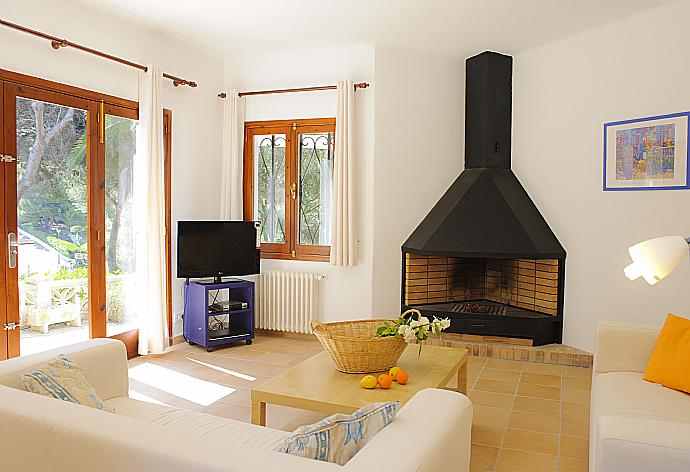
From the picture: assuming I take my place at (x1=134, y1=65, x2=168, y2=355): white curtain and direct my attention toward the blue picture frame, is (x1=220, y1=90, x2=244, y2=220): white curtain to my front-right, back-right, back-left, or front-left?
front-left

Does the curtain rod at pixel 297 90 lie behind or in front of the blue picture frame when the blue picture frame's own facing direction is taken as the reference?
in front

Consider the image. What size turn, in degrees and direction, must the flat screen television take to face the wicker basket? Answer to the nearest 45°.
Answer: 0° — it already faces it

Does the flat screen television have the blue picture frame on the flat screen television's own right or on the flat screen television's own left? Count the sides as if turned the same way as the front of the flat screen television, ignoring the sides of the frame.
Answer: on the flat screen television's own left

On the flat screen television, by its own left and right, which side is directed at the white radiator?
left

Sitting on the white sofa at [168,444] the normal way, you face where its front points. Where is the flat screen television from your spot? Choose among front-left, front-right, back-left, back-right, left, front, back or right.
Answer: front-left

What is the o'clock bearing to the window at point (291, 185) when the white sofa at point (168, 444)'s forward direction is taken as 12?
The window is roughly at 11 o'clock from the white sofa.

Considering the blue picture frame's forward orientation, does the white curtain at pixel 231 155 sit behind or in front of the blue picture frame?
in front

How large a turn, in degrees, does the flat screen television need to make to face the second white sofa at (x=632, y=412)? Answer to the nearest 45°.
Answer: approximately 45° to its left

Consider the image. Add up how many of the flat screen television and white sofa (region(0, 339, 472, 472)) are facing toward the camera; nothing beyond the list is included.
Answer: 1

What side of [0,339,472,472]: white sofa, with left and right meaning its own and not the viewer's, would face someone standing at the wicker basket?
front

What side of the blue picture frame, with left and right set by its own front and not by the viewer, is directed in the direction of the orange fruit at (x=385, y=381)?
front

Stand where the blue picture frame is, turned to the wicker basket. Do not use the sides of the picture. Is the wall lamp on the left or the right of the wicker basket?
left

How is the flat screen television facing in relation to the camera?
toward the camera

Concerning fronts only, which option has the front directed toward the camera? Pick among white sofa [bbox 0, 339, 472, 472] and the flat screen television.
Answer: the flat screen television

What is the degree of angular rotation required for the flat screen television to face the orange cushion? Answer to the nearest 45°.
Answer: approximately 45° to its left

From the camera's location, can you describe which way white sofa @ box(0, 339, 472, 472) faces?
facing away from the viewer and to the right of the viewer

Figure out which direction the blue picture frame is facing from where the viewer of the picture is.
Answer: facing the viewer and to the left of the viewer

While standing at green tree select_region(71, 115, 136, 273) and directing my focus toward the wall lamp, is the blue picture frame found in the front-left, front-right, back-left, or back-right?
front-left

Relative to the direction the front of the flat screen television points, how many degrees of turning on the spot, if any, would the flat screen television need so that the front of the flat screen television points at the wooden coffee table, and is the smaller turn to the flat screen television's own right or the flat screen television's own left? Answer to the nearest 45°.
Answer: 0° — it already faces it

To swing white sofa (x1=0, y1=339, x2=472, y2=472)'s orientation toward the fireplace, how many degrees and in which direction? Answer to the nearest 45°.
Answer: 0° — it already faces it
